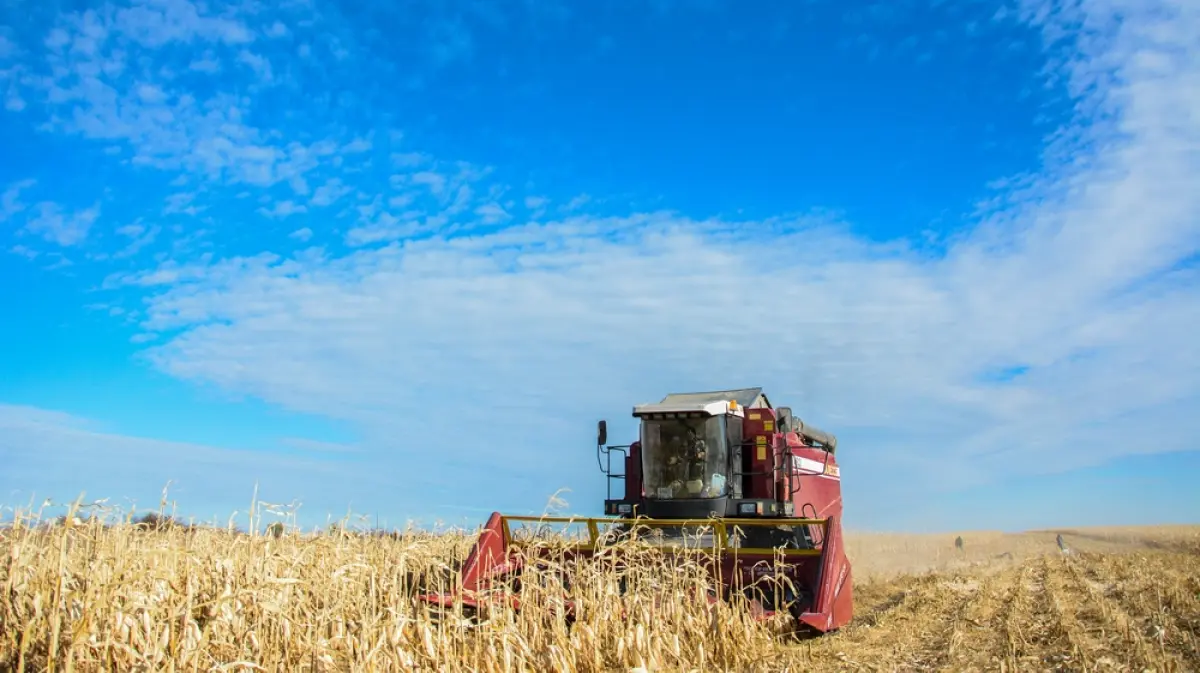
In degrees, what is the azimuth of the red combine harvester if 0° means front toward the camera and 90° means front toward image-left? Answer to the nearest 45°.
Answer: approximately 45°
